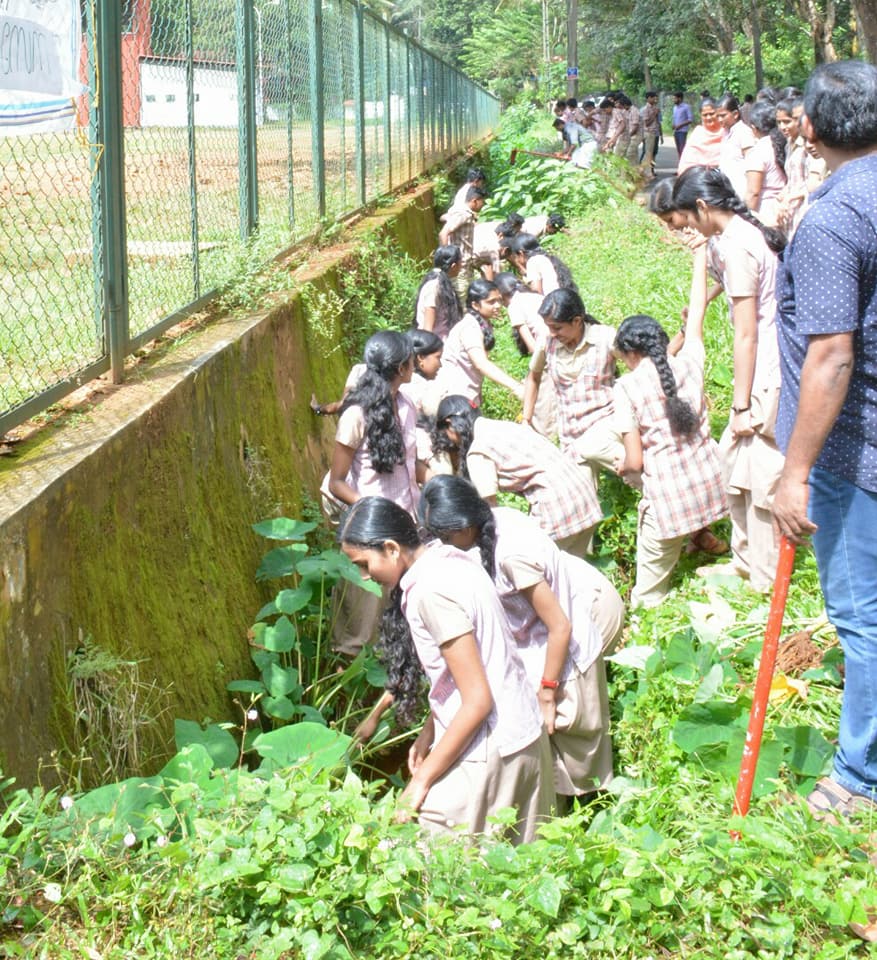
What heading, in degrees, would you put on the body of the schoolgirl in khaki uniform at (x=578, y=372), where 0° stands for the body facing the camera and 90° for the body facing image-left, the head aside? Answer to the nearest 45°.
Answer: approximately 45°

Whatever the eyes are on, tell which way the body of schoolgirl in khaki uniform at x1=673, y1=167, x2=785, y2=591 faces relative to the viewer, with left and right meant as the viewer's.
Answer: facing to the left of the viewer

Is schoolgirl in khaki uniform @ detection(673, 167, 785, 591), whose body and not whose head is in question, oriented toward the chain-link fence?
yes

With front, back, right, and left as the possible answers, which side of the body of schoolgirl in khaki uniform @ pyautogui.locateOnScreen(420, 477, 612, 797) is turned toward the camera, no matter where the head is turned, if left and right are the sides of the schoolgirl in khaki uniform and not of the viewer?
left

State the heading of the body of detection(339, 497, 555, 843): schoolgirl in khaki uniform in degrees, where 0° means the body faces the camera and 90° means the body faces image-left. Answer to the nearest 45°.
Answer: approximately 90°

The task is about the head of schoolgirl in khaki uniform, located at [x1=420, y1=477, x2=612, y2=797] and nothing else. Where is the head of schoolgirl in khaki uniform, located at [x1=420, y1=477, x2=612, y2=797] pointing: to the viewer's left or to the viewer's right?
to the viewer's left

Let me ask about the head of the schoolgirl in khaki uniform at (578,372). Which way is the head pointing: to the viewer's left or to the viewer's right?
to the viewer's left

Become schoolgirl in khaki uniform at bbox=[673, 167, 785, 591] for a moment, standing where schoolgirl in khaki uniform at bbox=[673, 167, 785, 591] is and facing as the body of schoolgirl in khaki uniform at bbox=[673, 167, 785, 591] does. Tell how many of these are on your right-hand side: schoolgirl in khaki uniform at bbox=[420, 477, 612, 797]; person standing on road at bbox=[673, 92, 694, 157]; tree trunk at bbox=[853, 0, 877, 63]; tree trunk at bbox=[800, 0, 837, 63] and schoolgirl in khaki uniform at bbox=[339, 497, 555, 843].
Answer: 3

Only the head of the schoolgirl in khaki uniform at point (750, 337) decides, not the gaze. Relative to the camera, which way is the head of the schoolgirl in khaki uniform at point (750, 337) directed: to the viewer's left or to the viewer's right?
to the viewer's left

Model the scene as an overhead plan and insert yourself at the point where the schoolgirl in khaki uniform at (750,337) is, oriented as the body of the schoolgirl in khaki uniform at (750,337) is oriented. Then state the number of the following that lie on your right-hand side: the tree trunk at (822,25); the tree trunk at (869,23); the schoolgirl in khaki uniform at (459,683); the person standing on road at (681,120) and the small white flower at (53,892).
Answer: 3

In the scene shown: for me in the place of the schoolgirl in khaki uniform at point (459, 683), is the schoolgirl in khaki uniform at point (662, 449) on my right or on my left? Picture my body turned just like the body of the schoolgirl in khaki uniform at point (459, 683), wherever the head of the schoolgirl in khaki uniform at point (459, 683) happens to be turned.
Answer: on my right

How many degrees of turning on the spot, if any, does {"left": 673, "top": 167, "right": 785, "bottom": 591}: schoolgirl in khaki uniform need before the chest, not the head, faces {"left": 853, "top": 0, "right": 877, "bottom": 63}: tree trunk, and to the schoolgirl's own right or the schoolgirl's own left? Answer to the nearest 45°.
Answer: approximately 90° to the schoolgirl's own right

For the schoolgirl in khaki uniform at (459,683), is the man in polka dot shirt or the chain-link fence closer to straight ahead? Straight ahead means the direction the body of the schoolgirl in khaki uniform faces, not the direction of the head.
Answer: the chain-link fence
